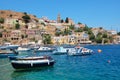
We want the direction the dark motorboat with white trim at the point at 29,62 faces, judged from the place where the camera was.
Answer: facing to the left of the viewer
